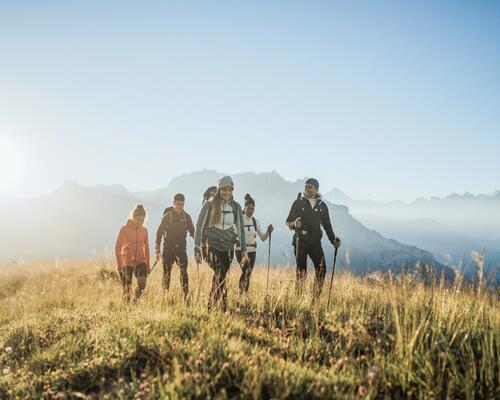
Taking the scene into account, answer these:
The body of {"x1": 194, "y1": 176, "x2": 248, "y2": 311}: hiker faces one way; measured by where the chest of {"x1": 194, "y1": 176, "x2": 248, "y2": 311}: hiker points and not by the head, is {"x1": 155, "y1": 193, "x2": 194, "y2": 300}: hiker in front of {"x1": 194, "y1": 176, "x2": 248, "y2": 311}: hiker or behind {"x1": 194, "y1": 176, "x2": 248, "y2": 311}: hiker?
behind

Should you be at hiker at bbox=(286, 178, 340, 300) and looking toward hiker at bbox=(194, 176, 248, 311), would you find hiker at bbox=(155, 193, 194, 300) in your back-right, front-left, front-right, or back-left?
front-right

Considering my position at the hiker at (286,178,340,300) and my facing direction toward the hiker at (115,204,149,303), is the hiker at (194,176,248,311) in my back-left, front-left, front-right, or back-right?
front-left

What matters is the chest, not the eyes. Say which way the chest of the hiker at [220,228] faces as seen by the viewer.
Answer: toward the camera

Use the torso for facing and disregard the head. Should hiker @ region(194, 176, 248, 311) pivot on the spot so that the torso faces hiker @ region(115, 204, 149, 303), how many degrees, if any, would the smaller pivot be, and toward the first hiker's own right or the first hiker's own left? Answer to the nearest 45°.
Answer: approximately 135° to the first hiker's own right

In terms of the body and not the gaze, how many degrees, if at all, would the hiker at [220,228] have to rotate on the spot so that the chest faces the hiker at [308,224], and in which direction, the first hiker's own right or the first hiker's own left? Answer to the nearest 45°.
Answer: approximately 135° to the first hiker's own left
